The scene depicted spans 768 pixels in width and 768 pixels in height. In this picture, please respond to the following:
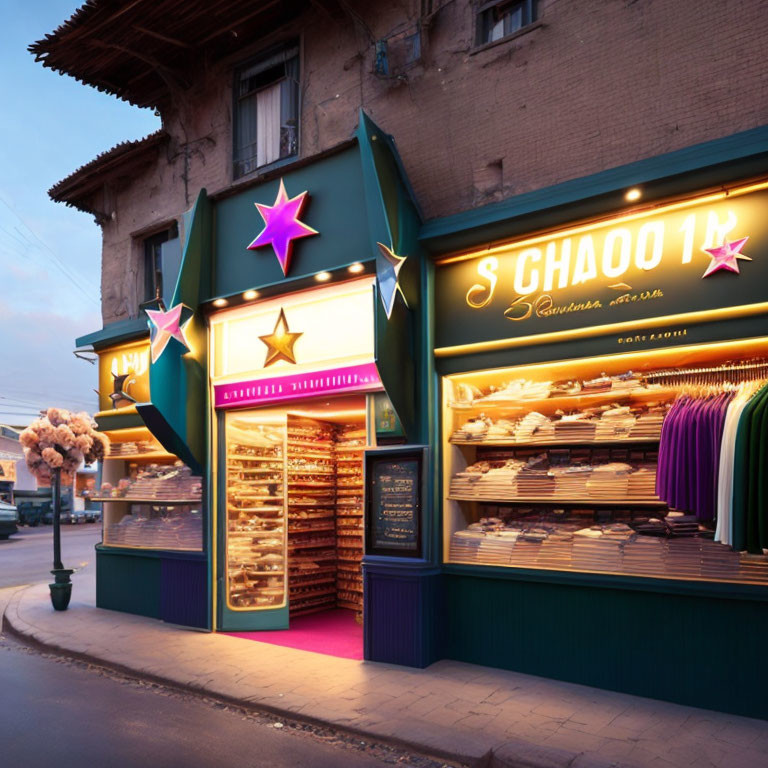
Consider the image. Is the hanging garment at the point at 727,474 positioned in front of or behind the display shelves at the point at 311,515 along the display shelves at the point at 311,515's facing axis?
in front

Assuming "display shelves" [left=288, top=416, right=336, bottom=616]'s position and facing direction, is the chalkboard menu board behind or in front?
in front

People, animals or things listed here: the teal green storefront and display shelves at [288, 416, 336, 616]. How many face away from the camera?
0

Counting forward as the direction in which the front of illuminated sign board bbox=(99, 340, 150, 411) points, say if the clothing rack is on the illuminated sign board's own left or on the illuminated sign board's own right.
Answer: on the illuminated sign board's own left

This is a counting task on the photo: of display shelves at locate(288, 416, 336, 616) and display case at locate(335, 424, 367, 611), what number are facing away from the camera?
0
